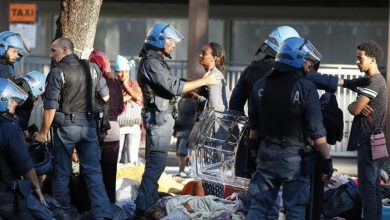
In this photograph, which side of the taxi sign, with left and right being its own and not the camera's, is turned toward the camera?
front

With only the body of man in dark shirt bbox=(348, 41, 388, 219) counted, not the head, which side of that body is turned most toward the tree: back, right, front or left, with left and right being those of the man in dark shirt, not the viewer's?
front

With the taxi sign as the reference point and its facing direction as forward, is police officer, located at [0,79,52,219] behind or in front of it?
in front

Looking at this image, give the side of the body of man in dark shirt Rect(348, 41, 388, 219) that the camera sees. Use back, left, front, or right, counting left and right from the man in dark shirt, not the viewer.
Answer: left

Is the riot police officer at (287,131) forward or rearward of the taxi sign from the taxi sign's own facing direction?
forward

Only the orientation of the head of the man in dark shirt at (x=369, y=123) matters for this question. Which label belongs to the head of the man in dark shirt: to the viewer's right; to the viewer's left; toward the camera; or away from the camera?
to the viewer's left

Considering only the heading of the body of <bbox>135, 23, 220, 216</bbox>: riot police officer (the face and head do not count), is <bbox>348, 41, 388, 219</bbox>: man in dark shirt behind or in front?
in front

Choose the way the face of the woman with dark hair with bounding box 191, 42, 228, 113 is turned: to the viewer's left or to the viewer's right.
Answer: to the viewer's left

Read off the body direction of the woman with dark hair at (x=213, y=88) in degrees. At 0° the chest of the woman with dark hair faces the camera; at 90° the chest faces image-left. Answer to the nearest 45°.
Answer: approximately 90°
